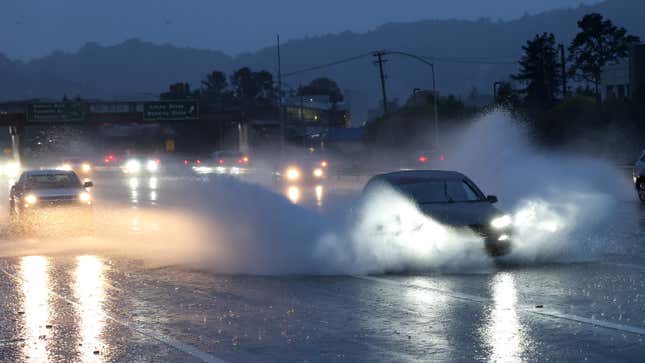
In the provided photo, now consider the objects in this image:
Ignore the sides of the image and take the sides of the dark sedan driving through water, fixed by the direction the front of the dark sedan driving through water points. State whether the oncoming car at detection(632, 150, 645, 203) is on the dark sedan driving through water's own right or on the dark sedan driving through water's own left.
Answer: on the dark sedan driving through water's own left

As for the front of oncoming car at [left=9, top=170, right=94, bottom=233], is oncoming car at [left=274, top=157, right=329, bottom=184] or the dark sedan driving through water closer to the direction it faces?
the dark sedan driving through water

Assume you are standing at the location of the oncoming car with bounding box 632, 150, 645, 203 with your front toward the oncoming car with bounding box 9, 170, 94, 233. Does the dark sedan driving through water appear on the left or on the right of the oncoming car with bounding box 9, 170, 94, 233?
left

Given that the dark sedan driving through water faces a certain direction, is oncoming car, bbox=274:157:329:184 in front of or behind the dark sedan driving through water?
behind

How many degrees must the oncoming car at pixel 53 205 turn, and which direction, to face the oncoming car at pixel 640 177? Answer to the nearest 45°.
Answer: approximately 90° to its left

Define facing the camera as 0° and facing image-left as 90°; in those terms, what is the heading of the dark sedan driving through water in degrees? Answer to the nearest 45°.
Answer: approximately 315°

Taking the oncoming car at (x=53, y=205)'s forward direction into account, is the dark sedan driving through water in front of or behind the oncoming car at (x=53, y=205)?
in front

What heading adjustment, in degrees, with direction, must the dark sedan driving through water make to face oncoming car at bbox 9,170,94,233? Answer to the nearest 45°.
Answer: approximately 180°

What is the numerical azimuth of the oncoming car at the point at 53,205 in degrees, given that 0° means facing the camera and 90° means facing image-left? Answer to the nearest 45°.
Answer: approximately 0°

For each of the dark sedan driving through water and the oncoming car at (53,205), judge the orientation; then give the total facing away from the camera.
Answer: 0

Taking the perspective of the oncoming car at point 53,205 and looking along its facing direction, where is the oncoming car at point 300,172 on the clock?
the oncoming car at point 300,172 is roughly at 7 o'clock from the oncoming car at point 53,205.
